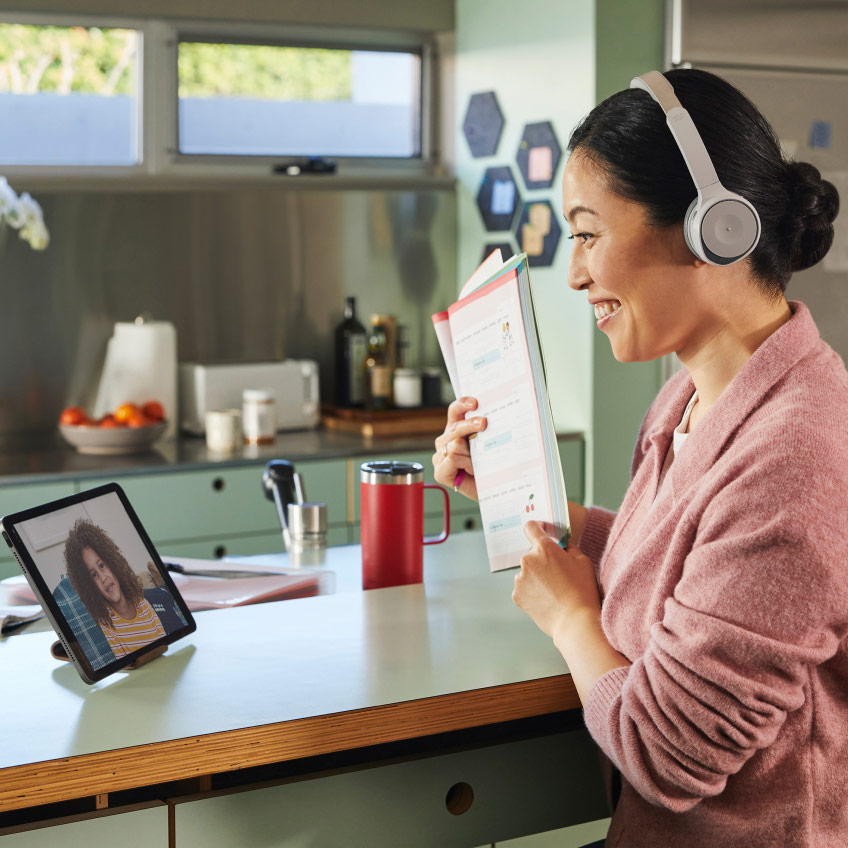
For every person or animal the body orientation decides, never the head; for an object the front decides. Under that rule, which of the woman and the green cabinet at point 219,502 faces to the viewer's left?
the woman

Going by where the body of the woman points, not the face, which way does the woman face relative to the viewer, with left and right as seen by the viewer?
facing to the left of the viewer

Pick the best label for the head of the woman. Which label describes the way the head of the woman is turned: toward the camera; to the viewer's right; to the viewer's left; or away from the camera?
to the viewer's left

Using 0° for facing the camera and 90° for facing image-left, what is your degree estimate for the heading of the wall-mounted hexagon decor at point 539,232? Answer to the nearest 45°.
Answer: approximately 45°

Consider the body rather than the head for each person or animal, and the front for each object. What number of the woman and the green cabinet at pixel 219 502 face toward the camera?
1

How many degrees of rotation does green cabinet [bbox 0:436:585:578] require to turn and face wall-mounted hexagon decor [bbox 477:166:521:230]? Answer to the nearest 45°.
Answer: approximately 135° to its left
